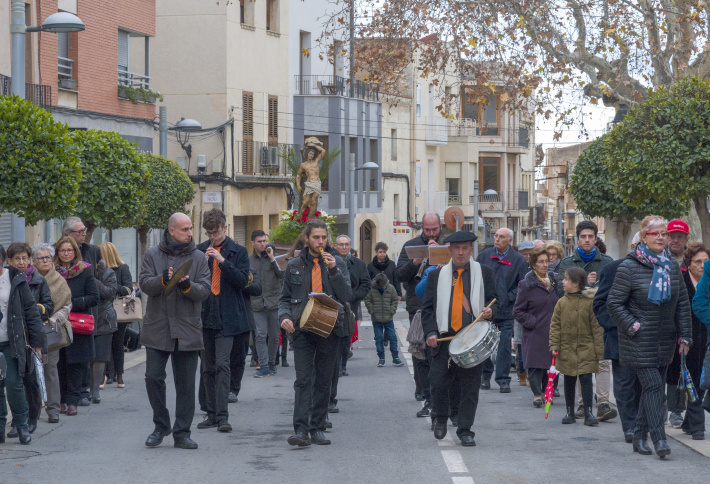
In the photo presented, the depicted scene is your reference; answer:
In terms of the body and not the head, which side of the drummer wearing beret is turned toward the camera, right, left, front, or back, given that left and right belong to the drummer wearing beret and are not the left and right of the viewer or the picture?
front

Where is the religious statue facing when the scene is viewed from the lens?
facing the viewer

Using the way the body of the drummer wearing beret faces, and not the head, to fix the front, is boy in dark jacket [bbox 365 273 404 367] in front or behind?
behind

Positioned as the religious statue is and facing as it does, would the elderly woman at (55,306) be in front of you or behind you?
in front

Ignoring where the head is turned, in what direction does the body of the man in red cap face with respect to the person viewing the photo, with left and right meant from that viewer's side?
facing the viewer and to the left of the viewer

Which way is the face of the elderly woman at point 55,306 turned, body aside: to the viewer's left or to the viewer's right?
to the viewer's right

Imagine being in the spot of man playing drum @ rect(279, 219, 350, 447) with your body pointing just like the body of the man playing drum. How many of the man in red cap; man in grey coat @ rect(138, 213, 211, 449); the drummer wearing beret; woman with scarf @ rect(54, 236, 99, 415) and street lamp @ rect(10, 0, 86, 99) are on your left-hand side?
2

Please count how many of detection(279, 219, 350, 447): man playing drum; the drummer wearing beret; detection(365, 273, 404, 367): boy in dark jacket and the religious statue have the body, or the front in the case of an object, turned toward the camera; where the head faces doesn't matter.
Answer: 4

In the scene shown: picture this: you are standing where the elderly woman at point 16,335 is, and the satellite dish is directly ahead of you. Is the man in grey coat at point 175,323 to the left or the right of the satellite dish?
right

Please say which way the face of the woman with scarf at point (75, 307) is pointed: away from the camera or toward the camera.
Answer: toward the camera

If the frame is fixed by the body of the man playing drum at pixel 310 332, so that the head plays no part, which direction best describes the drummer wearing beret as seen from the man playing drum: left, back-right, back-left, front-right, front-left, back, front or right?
left

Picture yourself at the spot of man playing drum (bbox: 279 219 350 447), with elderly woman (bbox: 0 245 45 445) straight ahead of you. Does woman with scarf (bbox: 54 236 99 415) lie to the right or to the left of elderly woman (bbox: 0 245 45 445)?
right

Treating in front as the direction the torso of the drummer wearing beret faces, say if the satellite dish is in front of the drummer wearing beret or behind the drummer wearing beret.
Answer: behind

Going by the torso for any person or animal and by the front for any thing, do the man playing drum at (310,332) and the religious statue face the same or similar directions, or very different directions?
same or similar directions

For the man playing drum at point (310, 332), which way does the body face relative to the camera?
toward the camera
